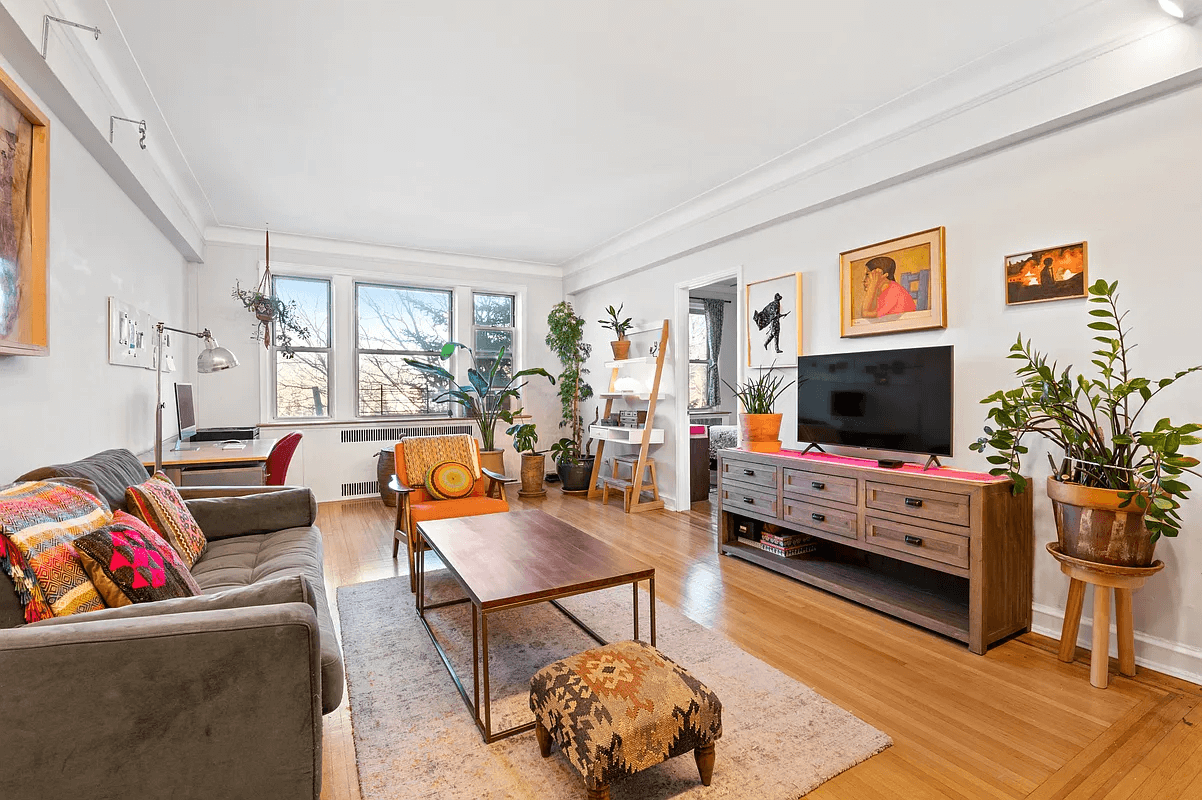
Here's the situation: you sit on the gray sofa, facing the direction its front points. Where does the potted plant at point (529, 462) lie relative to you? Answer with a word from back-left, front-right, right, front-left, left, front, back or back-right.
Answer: front-left

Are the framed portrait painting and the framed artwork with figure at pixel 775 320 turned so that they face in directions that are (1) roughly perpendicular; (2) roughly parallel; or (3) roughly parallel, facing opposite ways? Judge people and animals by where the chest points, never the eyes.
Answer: roughly parallel

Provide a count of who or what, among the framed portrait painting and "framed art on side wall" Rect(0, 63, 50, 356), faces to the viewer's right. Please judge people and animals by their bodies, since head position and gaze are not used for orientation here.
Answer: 1

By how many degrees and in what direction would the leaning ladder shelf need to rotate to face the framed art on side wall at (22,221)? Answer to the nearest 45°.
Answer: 0° — it already faces it

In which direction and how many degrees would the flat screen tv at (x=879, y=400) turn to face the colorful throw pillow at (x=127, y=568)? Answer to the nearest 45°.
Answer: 0° — it already faces it

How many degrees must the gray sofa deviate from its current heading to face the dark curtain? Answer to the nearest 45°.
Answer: approximately 45° to its left

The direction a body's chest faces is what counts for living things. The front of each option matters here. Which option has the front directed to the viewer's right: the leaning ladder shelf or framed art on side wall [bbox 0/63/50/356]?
the framed art on side wall

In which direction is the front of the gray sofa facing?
to the viewer's right

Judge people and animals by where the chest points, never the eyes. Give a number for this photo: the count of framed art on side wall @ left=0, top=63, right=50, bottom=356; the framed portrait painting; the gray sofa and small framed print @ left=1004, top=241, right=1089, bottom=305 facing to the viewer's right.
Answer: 2

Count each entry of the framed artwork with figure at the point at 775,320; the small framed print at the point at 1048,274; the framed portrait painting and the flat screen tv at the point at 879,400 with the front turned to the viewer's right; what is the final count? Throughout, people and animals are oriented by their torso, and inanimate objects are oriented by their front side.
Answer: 0

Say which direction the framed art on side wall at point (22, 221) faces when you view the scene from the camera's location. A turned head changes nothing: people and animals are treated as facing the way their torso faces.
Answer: facing to the right of the viewer

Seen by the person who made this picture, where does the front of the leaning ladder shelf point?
facing the viewer and to the left of the viewer

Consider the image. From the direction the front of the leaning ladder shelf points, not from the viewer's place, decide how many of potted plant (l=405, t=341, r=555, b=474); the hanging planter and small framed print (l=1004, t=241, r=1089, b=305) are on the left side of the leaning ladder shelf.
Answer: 1

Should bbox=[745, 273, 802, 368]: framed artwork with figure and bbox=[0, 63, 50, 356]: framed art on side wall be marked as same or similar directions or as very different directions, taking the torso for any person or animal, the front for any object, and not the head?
very different directions

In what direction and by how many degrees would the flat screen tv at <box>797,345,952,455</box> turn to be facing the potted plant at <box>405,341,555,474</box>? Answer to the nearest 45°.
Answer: approximately 45° to its right
